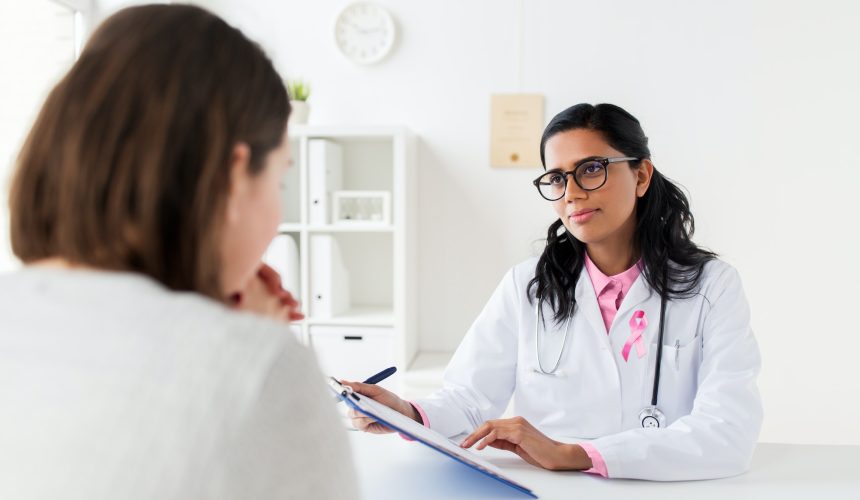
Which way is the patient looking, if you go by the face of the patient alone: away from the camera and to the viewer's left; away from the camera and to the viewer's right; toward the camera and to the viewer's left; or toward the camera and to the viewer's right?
away from the camera and to the viewer's right

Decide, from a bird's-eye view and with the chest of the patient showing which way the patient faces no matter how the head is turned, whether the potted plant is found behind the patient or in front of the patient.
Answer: in front

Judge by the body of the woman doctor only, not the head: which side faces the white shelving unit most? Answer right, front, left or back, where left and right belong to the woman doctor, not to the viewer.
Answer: right

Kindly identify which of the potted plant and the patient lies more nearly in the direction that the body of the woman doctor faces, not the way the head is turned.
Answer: the patient

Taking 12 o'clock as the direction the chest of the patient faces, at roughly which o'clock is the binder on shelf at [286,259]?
The binder on shelf is roughly at 11 o'clock from the patient.

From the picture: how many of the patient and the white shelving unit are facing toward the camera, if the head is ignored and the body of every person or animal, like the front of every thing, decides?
1

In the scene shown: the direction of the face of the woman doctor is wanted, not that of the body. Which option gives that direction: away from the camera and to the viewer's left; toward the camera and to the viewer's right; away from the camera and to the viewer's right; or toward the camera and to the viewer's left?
toward the camera and to the viewer's left

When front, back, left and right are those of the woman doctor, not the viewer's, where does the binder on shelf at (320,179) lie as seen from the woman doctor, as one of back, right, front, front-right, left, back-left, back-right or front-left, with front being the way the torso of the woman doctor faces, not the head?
right

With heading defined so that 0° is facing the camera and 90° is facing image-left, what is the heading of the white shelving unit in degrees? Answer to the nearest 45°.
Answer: approximately 0°

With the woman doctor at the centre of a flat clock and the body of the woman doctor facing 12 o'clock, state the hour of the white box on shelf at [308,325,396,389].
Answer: The white box on shelf is roughly at 3 o'clock from the woman doctor.

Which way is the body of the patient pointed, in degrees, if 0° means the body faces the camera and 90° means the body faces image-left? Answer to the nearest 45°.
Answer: approximately 225°

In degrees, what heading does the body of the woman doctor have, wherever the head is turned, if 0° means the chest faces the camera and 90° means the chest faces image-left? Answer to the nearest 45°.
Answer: approximately 45°
